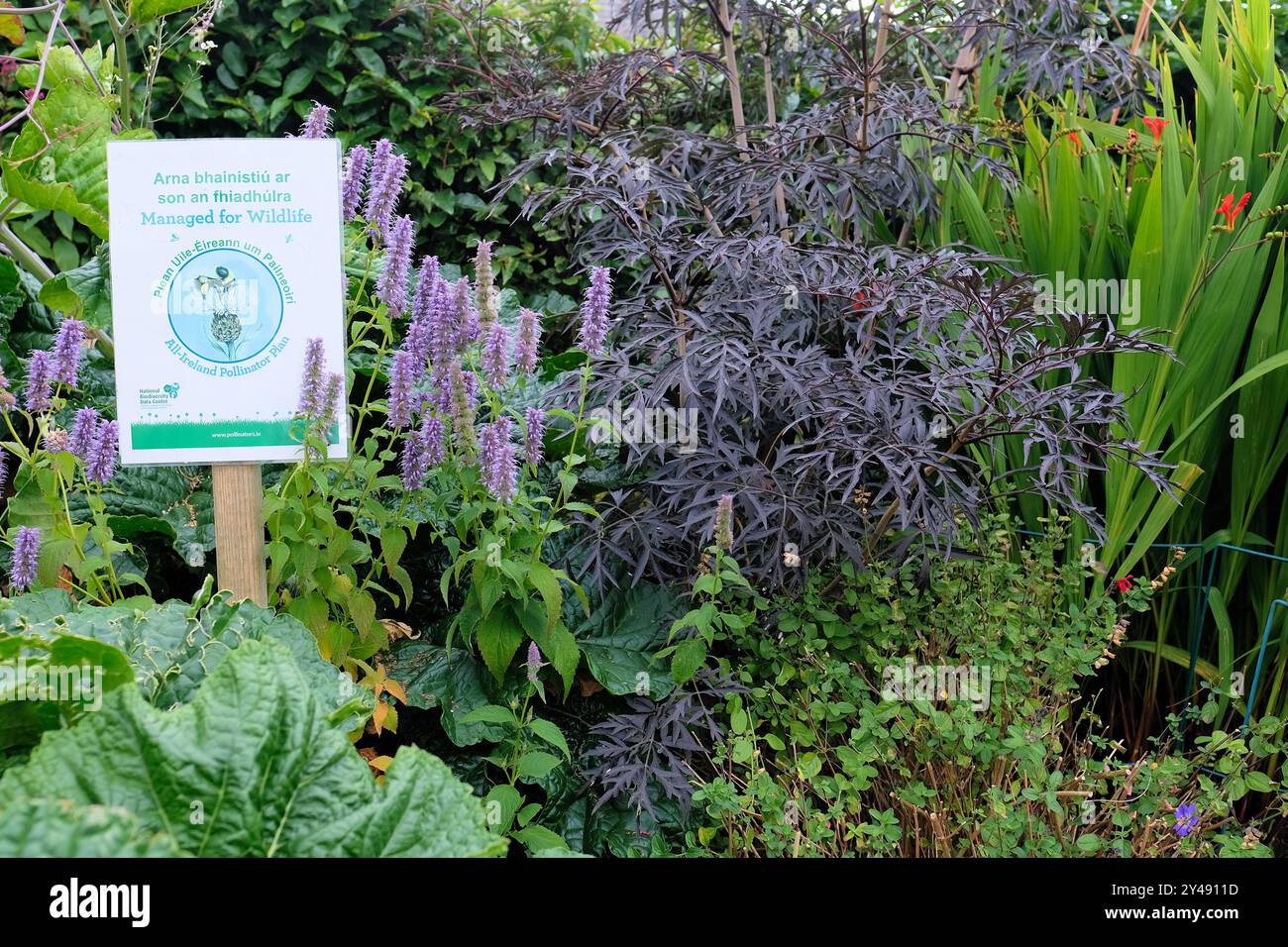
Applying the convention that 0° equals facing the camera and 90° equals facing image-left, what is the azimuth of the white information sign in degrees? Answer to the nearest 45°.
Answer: approximately 0°
